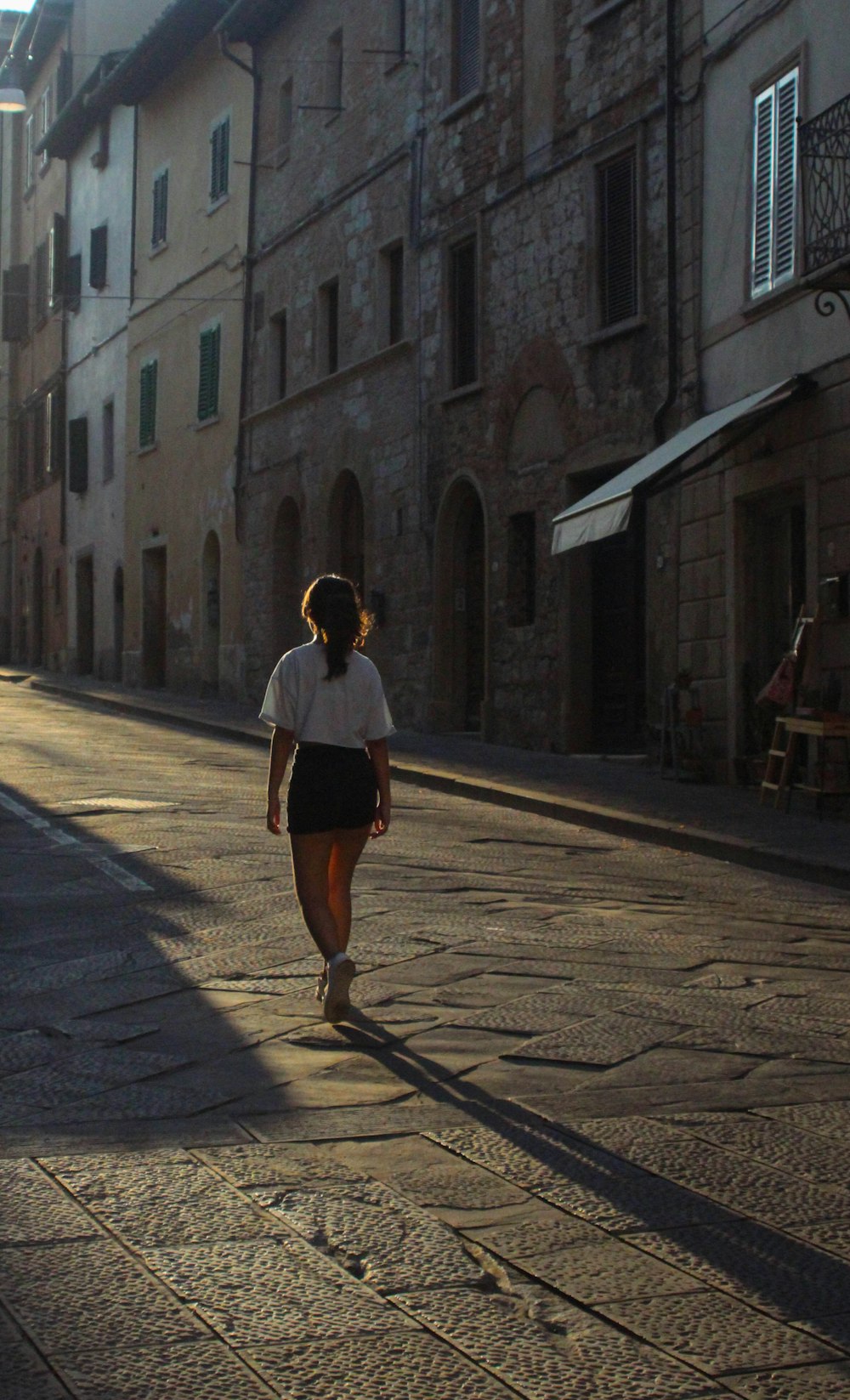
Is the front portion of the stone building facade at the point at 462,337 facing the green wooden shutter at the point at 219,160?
no

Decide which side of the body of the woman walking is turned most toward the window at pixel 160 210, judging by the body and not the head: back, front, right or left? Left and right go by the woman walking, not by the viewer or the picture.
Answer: front

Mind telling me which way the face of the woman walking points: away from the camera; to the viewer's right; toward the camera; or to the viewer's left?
away from the camera

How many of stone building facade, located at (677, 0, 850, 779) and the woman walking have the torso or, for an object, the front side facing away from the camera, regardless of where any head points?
1

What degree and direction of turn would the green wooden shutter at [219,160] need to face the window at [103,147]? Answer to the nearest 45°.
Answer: approximately 135° to its right

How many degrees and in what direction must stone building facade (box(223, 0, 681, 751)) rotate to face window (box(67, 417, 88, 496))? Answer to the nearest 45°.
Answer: approximately 90° to its right

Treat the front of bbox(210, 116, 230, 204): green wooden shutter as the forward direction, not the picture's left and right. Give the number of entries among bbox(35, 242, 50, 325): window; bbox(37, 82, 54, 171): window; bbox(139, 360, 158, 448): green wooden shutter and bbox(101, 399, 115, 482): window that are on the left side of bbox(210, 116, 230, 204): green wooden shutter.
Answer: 0

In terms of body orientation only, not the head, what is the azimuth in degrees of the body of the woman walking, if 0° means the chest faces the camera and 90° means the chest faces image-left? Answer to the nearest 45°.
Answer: approximately 180°

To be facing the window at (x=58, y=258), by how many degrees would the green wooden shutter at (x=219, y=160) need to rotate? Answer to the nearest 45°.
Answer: approximately 135° to its right

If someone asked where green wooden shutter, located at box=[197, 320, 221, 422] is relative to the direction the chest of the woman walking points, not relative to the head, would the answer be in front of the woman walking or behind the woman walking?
in front

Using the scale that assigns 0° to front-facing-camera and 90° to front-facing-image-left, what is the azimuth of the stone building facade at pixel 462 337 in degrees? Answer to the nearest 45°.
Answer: approximately 45°

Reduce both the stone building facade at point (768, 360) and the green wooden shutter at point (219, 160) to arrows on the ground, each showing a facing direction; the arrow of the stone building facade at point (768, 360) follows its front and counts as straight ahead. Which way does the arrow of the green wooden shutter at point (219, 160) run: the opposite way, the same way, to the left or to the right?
the same way

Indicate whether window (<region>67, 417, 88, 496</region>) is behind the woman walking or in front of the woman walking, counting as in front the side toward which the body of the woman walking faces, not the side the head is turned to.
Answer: in front

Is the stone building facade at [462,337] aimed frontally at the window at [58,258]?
no

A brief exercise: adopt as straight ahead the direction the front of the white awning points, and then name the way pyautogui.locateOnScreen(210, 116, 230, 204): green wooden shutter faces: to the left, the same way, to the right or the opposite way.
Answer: the same way

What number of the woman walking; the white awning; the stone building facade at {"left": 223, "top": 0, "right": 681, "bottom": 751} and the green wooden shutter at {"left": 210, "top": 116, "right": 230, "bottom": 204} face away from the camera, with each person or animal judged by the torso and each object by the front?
1

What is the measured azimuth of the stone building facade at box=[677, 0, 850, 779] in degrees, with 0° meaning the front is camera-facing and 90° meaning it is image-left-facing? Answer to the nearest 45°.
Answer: approximately 45°

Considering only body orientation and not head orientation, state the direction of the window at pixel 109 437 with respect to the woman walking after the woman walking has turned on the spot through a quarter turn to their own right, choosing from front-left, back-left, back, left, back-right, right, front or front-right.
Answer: left
